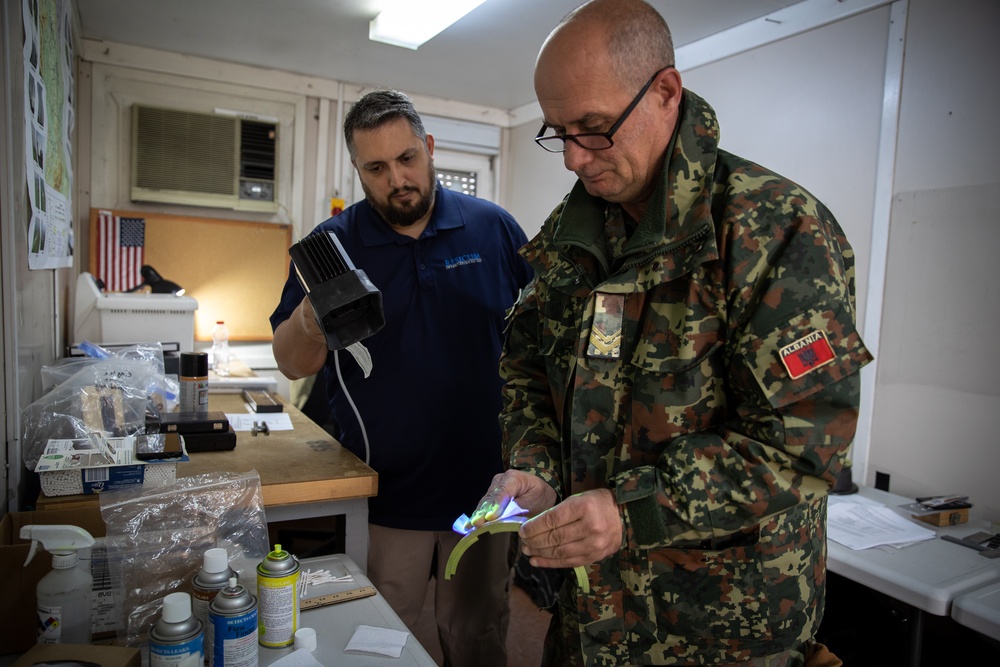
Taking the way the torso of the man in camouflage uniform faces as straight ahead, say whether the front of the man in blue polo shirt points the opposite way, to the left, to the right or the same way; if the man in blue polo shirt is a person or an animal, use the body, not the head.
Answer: to the left

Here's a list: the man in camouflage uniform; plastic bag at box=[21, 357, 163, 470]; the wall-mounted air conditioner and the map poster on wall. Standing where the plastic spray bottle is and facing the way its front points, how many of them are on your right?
3

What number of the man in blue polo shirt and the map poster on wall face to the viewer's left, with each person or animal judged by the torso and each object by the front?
0

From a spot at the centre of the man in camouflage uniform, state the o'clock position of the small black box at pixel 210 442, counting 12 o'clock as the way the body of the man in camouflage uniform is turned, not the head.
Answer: The small black box is roughly at 2 o'clock from the man in camouflage uniform.

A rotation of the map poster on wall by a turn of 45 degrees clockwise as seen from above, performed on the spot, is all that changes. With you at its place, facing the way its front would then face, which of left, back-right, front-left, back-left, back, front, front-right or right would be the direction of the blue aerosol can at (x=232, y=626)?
front-right

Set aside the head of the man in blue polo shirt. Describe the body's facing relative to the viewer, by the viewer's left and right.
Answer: facing the viewer

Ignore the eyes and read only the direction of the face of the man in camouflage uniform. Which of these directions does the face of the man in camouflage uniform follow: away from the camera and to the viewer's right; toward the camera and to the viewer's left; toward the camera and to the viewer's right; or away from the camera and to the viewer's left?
toward the camera and to the viewer's left

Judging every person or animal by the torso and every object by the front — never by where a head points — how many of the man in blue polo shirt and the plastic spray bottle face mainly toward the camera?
1

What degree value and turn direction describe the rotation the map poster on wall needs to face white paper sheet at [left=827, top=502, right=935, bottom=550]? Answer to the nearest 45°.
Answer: approximately 45° to its right

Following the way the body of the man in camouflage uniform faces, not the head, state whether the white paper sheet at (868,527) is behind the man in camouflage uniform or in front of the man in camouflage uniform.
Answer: behind

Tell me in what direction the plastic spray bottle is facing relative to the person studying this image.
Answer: facing to the left of the viewer

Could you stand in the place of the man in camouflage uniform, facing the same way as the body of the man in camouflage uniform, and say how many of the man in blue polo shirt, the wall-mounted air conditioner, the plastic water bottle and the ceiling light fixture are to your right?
4

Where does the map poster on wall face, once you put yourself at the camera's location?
facing to the right of the viewer

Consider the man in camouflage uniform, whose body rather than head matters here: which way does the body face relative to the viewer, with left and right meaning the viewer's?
facing the viewer and to the left of the viewer

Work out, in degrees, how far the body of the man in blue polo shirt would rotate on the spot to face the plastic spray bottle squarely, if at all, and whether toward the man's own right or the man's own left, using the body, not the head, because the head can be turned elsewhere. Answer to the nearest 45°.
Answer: approximately 45° to the man's own right

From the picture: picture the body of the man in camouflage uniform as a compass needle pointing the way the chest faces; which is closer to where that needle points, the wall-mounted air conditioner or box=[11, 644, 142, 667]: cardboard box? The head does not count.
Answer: the cardboard box

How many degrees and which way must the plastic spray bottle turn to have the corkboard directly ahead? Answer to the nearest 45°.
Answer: approximately 90° to its right
